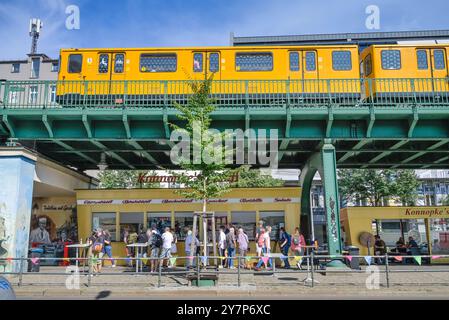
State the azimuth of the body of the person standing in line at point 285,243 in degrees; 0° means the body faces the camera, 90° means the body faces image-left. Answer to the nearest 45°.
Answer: approximately 90°

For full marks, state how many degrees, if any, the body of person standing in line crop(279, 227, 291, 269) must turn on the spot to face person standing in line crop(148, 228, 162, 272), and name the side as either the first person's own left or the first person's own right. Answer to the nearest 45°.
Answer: approximately 45° to the first person's own left
